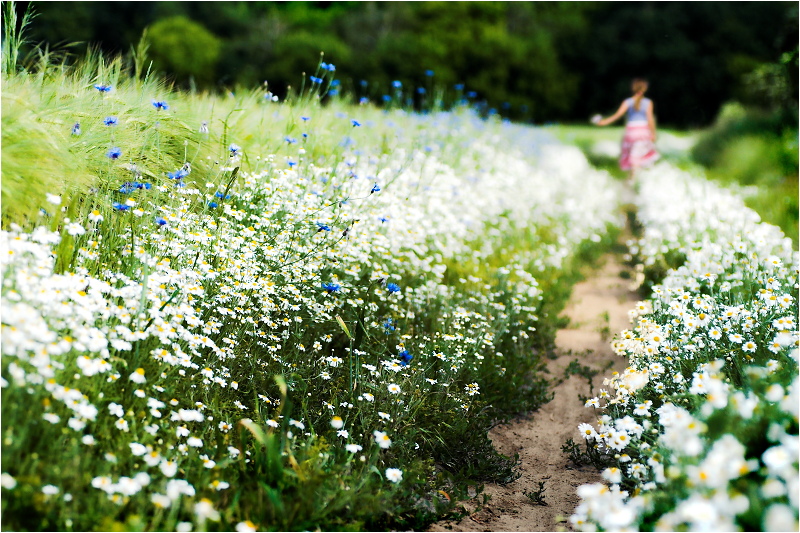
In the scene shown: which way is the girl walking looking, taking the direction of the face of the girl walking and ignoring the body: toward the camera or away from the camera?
away from the camera

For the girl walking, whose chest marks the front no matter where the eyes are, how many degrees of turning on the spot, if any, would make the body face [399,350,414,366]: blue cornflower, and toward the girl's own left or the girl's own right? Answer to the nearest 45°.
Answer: approximately 180°

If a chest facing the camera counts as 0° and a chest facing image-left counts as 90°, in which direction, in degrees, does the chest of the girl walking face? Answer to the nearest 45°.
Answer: approximately 180°
